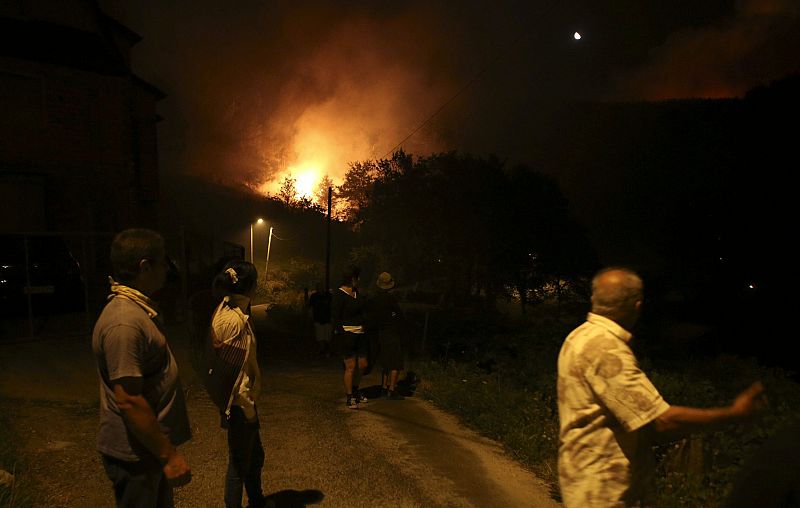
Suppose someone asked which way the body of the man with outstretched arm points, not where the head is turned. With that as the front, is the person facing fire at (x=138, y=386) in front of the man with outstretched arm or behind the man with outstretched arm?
behind

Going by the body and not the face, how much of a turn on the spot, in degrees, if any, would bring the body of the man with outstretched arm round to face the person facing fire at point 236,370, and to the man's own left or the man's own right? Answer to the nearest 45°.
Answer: approximately 135° to the man's own left

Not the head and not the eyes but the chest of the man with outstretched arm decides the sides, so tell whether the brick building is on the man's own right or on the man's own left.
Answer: on the man's own left

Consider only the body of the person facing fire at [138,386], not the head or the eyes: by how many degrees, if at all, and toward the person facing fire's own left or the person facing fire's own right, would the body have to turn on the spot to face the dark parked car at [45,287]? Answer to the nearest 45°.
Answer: approximately 90° to the person facing fire's own left

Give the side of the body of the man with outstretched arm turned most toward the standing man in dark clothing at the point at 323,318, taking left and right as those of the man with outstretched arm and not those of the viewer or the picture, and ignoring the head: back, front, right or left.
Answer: left

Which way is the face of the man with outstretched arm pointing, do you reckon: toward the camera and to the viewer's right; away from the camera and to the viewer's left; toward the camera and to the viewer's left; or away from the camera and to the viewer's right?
away from the camera and to the viewer's right

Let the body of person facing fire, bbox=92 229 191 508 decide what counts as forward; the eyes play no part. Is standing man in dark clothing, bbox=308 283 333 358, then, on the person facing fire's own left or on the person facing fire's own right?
on the person facing fire's own left

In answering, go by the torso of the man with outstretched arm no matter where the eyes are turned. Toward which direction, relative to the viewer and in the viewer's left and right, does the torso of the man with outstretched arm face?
facing away from the viewer and to the right of the viewer

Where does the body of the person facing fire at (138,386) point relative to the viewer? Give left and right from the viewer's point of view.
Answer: facing to the right of the viewer

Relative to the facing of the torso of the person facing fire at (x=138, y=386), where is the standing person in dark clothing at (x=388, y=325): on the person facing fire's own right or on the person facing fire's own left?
on the person facing fire's own left

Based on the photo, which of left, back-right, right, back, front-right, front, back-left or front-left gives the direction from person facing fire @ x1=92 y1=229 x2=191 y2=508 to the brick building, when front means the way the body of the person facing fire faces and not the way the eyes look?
left

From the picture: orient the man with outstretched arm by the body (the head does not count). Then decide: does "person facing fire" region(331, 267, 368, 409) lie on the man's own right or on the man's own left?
on the man's own left

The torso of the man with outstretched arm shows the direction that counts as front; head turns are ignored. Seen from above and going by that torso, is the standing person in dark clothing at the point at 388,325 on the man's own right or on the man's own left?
on the man's own left

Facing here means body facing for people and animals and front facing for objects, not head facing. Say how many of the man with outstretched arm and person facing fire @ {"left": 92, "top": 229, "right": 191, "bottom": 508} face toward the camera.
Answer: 0
